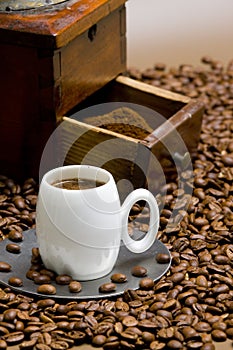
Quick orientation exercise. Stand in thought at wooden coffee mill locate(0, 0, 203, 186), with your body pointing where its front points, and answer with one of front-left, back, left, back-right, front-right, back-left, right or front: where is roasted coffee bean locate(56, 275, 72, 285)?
front-right

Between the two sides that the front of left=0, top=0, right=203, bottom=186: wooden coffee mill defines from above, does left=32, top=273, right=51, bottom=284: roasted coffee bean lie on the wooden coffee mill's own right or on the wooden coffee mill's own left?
on the wooden coffee mill's own right

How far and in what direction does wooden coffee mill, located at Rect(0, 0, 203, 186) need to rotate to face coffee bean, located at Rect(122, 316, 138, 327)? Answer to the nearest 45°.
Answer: approximately 45° to its right

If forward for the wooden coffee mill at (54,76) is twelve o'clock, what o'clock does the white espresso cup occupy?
The white espresso cup is roughly at 1 o'clock from the wooden coffee mill.

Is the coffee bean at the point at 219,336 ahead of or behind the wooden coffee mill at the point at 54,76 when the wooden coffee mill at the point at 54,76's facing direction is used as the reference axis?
ahead

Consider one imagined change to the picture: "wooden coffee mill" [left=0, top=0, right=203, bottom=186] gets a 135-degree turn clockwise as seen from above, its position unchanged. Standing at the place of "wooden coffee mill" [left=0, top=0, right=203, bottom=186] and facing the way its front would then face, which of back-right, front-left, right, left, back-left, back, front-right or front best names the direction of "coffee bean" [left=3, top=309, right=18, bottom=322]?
left

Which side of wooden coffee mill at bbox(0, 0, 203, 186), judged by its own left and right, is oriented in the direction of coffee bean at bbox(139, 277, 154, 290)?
front

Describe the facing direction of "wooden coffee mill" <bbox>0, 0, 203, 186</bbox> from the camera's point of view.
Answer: facing the viewer and to the right of the viewer

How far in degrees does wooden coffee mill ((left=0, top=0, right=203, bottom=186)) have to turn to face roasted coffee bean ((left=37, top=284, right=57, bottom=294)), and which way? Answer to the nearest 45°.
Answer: approximately 45° to its right

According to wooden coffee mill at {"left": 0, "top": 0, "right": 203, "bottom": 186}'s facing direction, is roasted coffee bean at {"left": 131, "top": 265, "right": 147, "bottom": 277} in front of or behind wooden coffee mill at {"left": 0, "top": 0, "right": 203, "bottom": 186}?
in front

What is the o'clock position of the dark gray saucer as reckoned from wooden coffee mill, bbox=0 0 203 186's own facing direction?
The dark gray saucer is roughly at 1 o'clock from the wooden coffee mill.
